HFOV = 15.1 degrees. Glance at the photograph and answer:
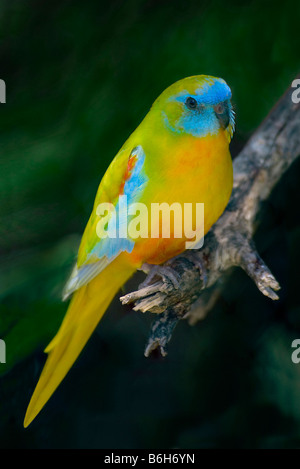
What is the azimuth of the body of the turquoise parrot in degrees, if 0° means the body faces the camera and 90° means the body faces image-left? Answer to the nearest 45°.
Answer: approximately 315°
